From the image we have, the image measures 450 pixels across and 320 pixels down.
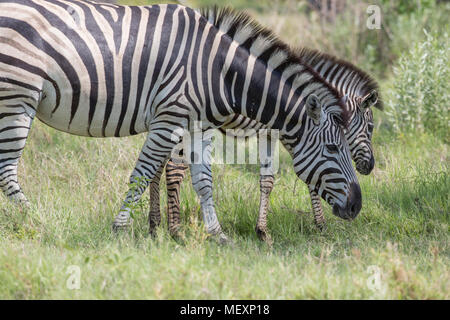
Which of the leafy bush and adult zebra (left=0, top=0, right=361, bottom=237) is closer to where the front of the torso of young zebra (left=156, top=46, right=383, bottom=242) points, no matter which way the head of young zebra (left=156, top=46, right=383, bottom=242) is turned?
the leafy bush

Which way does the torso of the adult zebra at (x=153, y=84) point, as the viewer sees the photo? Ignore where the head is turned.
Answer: to the viewer's right

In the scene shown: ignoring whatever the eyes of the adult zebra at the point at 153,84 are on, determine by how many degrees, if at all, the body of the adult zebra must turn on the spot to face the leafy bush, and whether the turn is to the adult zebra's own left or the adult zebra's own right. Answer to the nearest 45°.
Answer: approximately 45° to the adult zebra's own left

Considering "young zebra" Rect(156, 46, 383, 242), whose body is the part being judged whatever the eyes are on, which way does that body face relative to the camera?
to the viewer's right

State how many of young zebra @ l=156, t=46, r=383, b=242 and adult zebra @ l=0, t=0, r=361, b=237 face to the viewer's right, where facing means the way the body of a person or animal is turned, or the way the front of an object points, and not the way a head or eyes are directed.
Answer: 2
